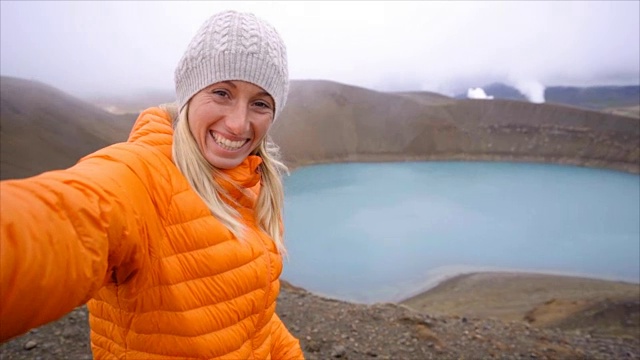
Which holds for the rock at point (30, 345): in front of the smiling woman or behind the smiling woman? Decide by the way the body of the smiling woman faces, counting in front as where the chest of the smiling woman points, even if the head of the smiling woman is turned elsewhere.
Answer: behind

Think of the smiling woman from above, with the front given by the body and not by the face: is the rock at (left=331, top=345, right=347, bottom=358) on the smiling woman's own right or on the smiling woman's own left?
on the smiling woman's own left

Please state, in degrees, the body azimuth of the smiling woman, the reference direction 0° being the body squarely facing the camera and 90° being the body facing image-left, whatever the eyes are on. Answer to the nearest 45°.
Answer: approximately 315°

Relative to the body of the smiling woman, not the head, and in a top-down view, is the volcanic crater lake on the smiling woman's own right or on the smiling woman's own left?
on the smiling woman's own left
